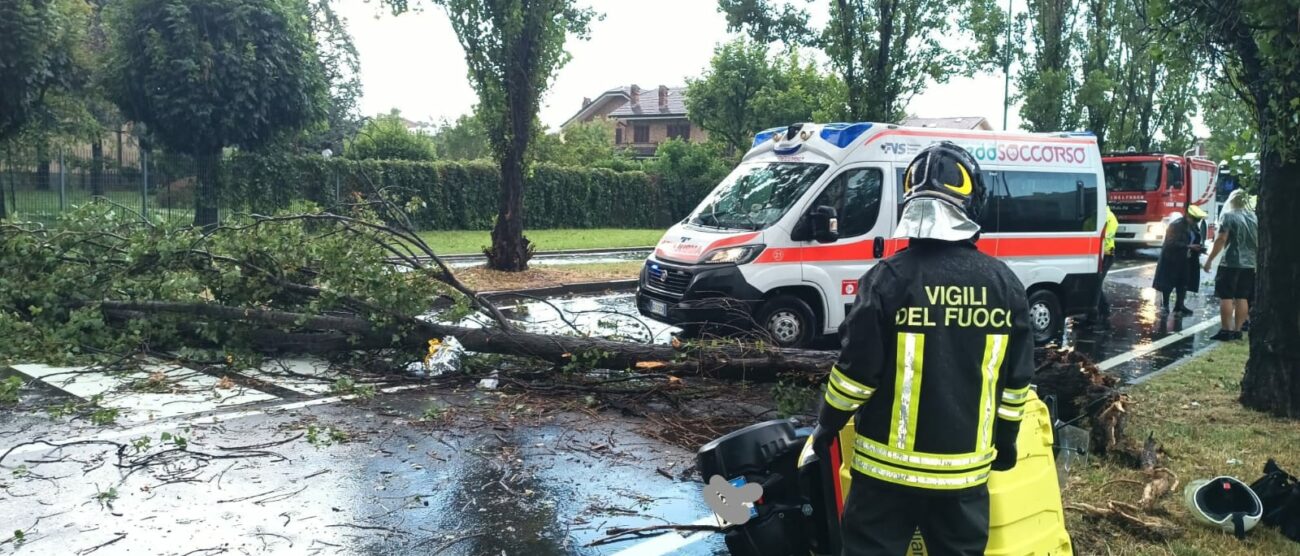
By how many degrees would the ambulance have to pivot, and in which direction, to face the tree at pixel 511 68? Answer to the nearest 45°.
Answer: approximately 90° to its right

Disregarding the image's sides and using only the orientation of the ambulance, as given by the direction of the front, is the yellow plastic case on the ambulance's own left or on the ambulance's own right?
on the ambulance's own left

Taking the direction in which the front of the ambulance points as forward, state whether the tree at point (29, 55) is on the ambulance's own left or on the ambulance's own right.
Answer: on the ambulance's own right

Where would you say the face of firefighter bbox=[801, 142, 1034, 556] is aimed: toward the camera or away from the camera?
away from the camera

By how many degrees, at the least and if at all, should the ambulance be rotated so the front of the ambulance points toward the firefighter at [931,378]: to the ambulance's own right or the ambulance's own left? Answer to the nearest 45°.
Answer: approximately 45° to the ambulance's own left

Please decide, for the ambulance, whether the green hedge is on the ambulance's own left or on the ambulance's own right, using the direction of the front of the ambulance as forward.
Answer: on the ambulance's own right

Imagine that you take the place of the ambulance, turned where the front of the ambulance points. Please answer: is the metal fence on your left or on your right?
on your right

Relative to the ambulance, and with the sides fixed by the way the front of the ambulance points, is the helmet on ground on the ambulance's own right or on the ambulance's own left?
on the ambulance's own left

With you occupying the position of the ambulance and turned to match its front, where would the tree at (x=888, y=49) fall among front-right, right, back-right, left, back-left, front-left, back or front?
back-right

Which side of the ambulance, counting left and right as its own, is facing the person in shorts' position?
back

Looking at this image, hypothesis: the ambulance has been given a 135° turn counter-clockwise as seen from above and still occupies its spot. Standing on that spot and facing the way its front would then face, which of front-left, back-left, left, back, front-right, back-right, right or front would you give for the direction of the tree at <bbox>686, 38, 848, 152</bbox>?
left

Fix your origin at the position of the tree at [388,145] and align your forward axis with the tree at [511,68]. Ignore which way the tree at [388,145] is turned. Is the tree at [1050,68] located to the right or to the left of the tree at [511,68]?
left

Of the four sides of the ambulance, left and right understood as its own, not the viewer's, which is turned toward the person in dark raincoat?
back

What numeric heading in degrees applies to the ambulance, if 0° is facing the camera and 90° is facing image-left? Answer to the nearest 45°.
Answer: approximately 45°
